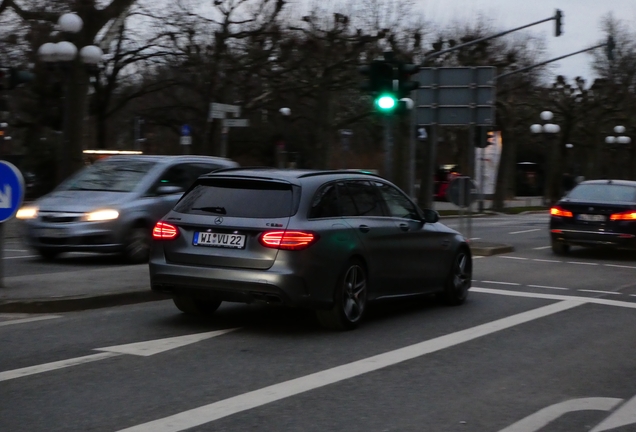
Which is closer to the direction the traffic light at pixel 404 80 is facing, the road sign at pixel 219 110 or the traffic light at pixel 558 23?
the traffic light

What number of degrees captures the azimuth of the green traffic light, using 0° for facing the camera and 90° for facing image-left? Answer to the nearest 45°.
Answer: approximately 0°

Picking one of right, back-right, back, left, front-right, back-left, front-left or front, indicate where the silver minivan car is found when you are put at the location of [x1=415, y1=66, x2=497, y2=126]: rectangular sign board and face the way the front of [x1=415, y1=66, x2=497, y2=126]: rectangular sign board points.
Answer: back-left

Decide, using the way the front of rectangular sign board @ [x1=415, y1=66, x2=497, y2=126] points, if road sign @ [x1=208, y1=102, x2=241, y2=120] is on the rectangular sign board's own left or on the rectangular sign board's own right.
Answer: on the rectangular sign board's own left

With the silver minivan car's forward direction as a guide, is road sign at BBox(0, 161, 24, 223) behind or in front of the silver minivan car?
in front

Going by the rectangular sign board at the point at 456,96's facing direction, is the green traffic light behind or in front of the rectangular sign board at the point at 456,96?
behind

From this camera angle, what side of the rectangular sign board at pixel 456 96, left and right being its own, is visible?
back

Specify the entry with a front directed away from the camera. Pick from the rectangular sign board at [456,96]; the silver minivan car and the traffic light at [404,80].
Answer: the rectangular sign board

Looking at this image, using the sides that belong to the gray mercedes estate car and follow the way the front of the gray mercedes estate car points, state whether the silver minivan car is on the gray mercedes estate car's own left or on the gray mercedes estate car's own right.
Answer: on the gray mercedes estate car's own left
